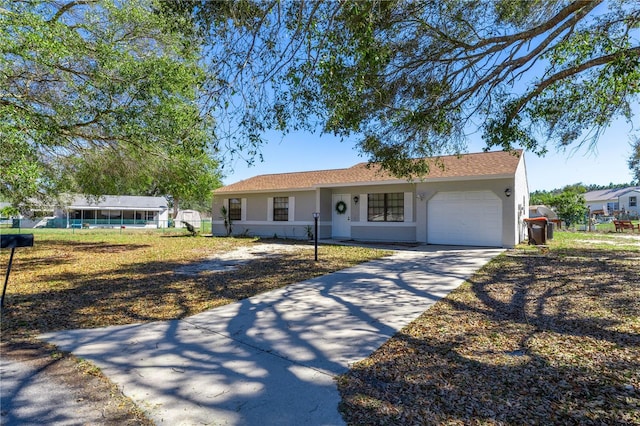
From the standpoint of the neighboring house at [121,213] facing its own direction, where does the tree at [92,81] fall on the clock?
The tree is roughly at 12 o'clock from the neighboring house.

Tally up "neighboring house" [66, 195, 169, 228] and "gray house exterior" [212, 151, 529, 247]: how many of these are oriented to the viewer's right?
0

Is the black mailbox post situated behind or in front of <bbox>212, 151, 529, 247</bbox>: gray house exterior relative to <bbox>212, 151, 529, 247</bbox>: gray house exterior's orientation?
in front

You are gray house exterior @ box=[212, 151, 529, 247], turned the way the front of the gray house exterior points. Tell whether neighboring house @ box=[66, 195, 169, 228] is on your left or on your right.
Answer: on your right

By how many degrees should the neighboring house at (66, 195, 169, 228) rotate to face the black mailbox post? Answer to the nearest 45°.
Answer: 0° — it already faces it

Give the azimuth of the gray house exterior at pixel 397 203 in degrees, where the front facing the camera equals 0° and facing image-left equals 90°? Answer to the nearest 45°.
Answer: approximately 45°

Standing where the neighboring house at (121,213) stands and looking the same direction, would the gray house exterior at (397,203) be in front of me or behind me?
in front

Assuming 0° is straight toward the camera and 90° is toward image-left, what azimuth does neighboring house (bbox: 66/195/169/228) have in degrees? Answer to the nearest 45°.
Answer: approximately 0°

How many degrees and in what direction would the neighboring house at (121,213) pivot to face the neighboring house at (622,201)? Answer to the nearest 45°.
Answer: approximately 45° to its left
